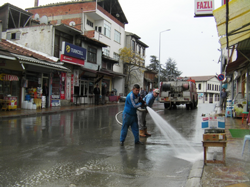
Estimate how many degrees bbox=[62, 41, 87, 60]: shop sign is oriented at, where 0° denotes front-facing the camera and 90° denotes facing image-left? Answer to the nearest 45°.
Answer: approximately 315°

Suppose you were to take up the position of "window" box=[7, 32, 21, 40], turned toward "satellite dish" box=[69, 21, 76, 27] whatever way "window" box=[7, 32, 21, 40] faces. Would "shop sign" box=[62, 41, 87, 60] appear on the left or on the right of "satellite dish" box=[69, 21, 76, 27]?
right

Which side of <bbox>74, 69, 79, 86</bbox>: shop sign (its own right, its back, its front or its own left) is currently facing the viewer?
front

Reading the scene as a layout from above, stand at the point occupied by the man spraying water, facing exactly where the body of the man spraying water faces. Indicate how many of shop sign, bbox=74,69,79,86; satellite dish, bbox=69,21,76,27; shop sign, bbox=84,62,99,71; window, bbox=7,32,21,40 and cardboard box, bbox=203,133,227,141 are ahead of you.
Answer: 1

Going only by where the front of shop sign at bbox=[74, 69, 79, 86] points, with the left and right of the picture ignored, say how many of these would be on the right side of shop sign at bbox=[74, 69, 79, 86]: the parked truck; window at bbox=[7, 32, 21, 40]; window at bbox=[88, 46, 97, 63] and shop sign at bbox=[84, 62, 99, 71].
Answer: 1

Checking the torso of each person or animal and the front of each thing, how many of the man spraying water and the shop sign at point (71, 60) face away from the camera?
0

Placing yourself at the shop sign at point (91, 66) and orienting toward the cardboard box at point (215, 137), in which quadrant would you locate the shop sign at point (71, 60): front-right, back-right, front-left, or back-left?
front-right

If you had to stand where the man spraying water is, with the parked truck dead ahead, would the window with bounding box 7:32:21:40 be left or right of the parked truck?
left

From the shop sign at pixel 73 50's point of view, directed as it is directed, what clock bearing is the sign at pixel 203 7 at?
The sign is roughly at 1 o'clock from the shop sign.

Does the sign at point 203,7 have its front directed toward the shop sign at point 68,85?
no

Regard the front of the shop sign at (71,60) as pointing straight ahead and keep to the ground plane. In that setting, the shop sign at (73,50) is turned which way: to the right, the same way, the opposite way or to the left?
the same way

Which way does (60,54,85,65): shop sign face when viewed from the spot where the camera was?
facing the viewer and to the right of the viewer
